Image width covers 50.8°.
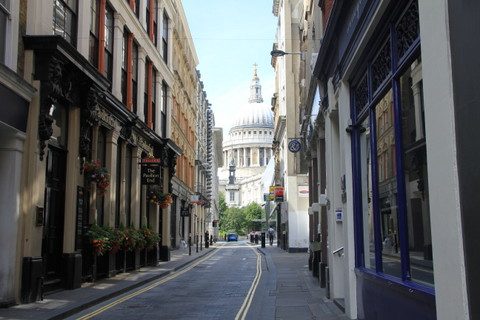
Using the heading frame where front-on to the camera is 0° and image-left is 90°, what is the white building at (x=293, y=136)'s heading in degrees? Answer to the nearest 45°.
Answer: approximately 90°

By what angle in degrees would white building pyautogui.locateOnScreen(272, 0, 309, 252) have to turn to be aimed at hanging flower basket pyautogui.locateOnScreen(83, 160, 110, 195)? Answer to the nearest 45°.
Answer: approximately 90° to its left

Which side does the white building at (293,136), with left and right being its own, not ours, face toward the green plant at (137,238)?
left

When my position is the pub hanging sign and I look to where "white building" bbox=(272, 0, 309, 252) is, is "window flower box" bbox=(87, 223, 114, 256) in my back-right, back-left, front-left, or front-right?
back-right

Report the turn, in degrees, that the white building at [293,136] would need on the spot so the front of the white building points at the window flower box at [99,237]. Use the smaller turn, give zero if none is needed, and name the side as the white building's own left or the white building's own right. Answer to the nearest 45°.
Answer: approximately 90° to the white building's own left

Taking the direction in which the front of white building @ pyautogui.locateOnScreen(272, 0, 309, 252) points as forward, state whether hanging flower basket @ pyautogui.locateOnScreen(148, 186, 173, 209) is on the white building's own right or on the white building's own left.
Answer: on the white building's own left

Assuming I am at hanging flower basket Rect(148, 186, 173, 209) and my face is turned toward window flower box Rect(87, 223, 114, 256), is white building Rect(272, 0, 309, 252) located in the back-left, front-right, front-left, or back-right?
back-left
